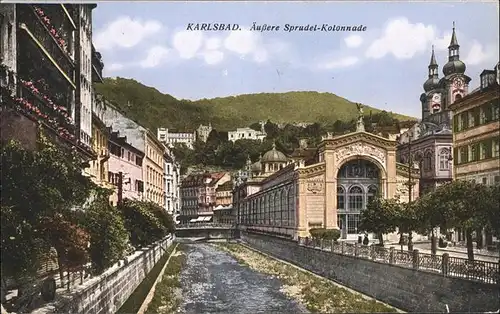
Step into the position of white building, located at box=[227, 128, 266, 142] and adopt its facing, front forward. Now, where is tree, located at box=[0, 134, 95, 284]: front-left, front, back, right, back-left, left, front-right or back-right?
front

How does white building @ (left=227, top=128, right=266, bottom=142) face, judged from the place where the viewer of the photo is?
facing the viewer

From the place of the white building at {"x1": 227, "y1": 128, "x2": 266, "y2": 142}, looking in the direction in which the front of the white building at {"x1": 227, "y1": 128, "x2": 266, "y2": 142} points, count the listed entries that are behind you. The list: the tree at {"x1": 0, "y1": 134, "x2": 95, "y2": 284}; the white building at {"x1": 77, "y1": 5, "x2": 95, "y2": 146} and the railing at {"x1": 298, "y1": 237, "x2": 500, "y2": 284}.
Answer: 0

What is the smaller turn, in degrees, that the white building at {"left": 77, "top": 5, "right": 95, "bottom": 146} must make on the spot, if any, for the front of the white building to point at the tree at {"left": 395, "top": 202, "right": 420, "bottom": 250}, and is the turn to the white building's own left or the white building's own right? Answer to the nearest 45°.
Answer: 0° — it already faces it

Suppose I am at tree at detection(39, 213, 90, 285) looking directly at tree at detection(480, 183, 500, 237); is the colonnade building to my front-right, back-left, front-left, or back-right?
front-left

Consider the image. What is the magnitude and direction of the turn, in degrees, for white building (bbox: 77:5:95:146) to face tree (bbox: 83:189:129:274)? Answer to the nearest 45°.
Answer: approximately 90° to its right

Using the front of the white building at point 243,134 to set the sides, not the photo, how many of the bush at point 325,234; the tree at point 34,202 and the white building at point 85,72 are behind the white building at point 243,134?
0

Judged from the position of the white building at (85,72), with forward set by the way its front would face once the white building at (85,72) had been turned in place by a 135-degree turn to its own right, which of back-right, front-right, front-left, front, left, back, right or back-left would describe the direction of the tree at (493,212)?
left

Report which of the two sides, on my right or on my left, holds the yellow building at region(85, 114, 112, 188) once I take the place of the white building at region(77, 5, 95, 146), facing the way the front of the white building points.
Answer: on my left

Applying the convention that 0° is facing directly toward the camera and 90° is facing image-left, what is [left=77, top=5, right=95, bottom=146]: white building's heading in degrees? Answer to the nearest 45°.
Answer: approximately 270°

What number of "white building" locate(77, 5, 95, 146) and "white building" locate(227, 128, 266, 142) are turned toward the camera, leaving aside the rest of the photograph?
1

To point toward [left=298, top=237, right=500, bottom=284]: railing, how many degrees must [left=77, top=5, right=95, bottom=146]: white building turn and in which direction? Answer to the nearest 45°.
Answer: approximately 45° to its right

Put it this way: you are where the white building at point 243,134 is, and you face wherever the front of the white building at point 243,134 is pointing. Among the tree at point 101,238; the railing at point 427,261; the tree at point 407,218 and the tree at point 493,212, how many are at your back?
0

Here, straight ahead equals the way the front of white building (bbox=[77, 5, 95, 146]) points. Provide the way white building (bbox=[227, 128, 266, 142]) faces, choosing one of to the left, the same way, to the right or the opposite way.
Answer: to the right
